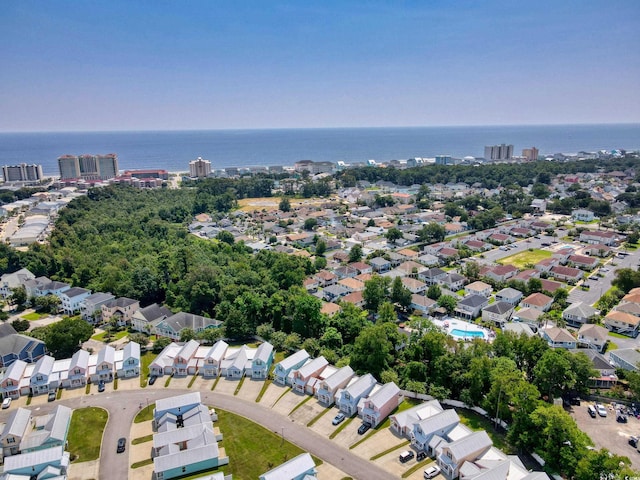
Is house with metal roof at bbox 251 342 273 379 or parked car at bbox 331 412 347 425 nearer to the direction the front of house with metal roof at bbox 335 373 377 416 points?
the parked car

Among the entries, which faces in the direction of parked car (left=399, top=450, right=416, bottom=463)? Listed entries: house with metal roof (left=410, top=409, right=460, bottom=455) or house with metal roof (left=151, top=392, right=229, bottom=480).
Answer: house with metal roof (left=410, top=409, right=460, bottom=455)

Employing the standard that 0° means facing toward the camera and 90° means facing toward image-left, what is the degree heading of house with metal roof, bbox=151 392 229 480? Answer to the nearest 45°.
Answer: approximately 90°

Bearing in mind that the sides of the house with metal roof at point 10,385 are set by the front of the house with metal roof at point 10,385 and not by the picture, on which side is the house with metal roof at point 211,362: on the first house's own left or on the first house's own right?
on the first house's own left

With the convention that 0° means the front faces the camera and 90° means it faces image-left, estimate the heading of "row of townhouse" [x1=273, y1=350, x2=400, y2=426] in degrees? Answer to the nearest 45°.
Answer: approximately 45°

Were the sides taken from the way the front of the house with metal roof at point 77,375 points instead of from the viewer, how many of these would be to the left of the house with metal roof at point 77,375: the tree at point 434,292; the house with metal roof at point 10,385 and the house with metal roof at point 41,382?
1

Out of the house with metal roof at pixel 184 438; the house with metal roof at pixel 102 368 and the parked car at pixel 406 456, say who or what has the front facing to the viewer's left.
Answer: the house with metal roof at pixel 184 438

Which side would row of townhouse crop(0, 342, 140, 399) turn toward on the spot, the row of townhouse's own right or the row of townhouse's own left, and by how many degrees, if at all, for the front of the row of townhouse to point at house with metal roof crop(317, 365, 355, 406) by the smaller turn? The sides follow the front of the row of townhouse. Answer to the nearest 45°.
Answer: approximately 45° to the row of townhouse's own left

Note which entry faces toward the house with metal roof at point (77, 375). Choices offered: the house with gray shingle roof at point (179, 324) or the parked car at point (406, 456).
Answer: the house with gray shingle roof at point (179, 324)

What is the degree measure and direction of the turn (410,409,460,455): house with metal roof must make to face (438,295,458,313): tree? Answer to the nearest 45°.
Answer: approximately 135° to its right

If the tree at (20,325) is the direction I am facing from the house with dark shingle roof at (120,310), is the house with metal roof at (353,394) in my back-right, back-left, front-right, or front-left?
back-left

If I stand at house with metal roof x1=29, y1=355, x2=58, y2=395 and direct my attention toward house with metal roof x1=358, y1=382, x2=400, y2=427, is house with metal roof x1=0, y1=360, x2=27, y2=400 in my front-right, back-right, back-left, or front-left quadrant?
back-right

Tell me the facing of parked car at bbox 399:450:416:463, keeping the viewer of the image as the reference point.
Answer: facing away from the viewer and to the right of the viewer

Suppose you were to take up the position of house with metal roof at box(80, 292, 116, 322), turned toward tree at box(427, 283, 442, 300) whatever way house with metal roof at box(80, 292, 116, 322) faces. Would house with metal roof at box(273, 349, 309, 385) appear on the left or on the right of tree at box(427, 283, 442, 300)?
right

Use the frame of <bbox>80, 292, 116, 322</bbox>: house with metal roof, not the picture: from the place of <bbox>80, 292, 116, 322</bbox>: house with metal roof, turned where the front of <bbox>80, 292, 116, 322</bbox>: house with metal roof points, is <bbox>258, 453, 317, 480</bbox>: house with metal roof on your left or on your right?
on your left

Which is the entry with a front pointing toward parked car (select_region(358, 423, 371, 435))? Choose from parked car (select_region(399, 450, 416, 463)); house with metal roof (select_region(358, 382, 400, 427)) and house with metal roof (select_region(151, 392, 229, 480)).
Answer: house with metal roof (select_region(358, 382, 400, 427))

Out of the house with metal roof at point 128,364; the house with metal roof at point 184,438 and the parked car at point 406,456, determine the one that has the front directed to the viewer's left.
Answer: the house with metal roof at point 184,438

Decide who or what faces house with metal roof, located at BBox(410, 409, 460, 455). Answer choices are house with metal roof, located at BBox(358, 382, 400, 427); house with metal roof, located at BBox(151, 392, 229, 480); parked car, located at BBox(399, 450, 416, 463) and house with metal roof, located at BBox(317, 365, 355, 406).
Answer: the parked car
